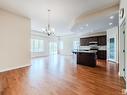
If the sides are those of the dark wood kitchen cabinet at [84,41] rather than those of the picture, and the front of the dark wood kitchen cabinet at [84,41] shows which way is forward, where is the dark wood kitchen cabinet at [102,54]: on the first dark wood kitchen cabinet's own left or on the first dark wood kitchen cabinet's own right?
on the first dark wood kitchen cabinet's own left

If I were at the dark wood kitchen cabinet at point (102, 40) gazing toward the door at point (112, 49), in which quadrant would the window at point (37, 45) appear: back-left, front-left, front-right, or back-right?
back-right

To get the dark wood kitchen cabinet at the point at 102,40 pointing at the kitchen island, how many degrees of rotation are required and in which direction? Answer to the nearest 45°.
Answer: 0° — it already faces it

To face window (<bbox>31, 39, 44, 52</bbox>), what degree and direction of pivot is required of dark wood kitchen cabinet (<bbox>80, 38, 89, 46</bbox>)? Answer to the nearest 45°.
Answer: approximately 90° to its right

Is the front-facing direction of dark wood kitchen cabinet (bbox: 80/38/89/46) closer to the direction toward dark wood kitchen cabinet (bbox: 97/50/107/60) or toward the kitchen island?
the kitchen island

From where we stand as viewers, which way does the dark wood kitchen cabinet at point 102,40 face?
facing the viewer

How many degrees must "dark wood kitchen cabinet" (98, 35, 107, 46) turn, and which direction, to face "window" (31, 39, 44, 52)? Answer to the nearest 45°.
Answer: approximately 90° to its right

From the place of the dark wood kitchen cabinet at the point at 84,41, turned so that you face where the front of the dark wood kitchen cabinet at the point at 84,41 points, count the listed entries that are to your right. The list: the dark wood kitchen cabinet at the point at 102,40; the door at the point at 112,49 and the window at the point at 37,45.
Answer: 1

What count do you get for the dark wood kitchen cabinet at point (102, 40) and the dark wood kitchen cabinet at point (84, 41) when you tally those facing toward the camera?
2

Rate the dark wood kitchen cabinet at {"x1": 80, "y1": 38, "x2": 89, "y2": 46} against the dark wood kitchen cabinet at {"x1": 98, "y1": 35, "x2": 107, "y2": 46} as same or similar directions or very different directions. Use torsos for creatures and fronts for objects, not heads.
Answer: same or similar directions

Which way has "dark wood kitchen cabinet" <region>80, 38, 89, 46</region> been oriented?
toward the camera

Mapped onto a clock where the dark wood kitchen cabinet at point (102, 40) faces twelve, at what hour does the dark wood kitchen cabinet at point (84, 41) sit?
the dark wood kitchen cabinet at point (84, 41) is roughly at 4 o'clock from the dark wood kitchen cabinet at point (102, 40).

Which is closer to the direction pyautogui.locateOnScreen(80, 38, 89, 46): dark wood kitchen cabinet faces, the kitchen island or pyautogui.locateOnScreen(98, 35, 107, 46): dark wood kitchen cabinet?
the kitchen island

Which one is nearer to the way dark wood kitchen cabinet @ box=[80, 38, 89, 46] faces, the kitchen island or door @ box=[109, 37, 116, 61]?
the kitchen island

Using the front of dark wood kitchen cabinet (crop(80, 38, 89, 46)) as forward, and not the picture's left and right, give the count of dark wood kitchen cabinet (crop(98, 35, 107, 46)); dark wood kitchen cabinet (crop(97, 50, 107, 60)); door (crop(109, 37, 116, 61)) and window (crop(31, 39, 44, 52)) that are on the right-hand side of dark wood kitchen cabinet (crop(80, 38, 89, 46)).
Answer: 1

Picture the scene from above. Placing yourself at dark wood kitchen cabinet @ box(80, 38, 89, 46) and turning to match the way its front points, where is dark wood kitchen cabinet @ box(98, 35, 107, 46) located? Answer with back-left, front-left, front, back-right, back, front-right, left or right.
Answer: front-left
